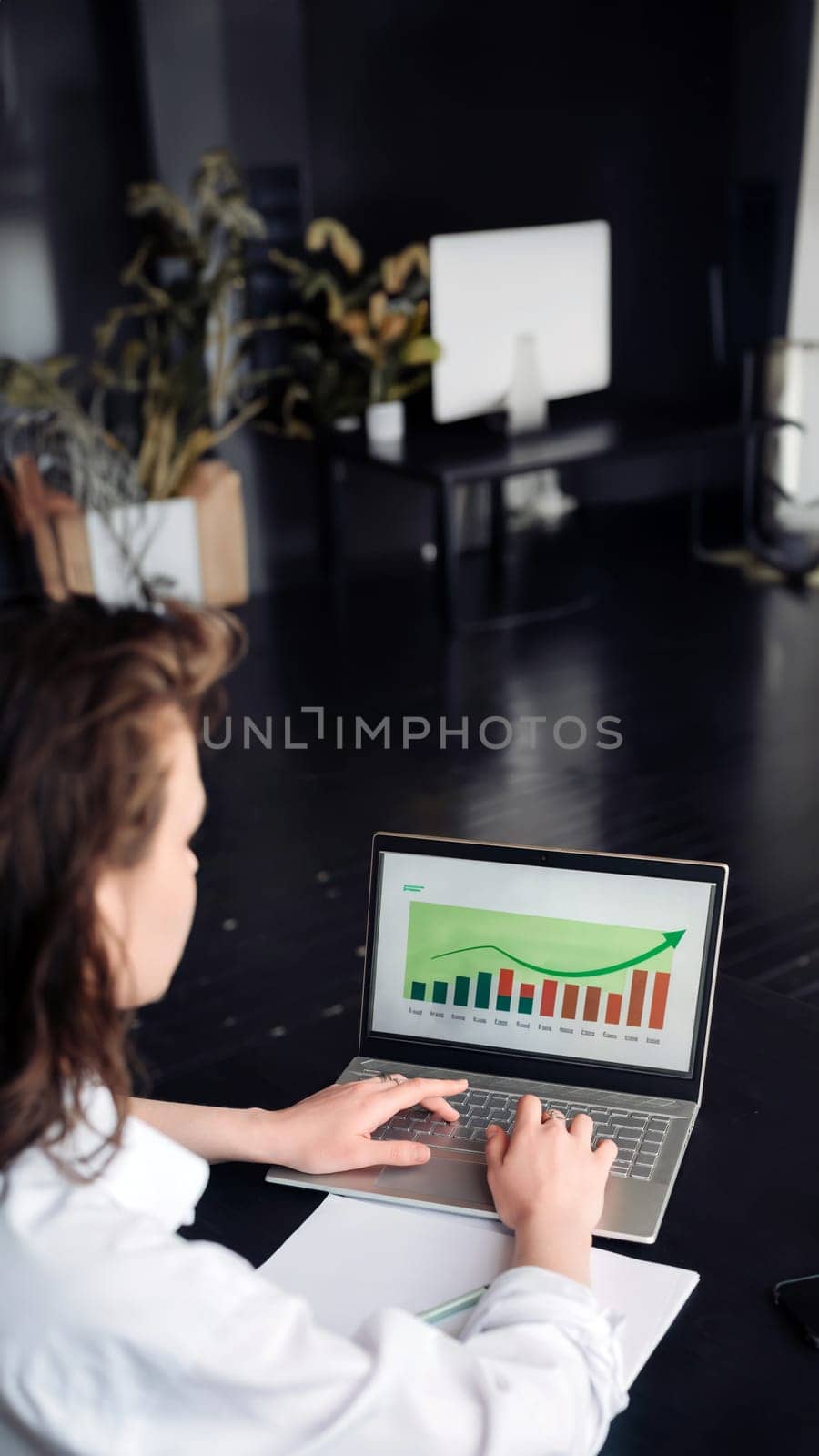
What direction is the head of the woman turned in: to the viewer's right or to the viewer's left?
to the viewer's right

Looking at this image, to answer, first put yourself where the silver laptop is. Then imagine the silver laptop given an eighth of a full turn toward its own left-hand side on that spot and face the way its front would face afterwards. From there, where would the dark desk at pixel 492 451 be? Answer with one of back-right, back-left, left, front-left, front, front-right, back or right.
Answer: back-left

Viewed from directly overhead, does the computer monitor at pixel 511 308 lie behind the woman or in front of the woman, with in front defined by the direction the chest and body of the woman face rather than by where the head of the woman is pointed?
in front

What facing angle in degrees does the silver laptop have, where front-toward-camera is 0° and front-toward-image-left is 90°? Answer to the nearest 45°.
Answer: approximately 0°

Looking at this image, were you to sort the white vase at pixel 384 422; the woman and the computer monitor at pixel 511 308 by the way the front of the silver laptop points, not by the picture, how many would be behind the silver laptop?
2

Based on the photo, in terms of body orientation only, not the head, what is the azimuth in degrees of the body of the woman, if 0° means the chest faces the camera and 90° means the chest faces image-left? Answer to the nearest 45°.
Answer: approximately 225°

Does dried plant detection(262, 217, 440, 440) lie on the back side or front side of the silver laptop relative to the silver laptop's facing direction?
on the back side

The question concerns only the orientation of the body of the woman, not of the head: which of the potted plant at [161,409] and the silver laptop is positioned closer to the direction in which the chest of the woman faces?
the silver laptop

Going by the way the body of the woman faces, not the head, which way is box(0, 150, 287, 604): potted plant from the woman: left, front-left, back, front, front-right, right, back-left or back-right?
front-left

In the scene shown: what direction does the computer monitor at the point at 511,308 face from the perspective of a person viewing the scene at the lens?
facing away from the viewer and to the left of the viewer
